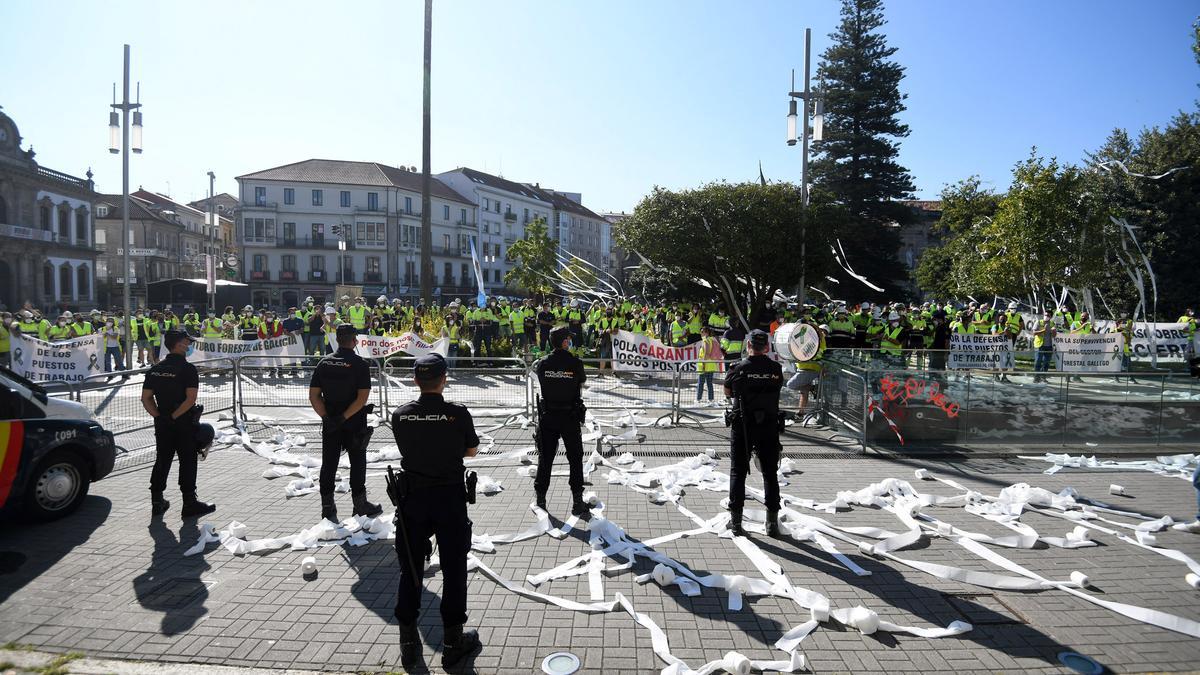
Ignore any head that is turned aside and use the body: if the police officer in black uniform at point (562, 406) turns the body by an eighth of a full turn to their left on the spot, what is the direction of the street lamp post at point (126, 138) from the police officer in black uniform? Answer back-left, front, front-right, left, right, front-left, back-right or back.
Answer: front

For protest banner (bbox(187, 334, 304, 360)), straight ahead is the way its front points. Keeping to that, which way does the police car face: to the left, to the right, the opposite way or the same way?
to the left

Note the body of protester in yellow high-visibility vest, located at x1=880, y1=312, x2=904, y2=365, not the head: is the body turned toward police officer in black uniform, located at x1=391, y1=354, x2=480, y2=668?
yes

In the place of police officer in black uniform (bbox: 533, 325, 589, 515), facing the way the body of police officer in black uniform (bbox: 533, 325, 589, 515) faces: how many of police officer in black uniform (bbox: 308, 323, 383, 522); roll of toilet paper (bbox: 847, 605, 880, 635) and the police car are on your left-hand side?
2

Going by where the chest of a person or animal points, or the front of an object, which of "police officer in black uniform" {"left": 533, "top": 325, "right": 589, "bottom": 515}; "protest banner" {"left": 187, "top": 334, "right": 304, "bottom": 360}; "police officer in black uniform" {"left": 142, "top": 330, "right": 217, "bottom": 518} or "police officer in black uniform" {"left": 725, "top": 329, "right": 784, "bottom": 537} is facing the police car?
the protest banner

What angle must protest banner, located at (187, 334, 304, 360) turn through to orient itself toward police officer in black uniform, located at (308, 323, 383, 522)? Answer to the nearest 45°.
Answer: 0° — it already faces them

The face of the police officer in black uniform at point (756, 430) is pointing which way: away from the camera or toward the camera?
away from the camera

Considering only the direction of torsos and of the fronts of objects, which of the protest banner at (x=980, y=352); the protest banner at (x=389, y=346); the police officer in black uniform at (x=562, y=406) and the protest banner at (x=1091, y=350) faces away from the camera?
the police officer in black uniform

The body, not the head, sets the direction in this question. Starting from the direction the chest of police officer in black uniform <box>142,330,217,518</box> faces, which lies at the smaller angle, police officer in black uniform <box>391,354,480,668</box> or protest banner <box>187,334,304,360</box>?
the protest banner

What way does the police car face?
to the viewer's right

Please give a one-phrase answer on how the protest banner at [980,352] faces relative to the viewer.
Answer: facing the viewer

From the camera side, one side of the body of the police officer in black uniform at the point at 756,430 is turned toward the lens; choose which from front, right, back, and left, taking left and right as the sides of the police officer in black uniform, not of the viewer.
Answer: back

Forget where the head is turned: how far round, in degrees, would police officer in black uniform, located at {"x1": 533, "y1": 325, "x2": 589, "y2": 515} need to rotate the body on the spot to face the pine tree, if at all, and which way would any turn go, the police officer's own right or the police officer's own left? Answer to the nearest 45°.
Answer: approximately 45° to the police officer's own right

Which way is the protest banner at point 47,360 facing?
toward the camera

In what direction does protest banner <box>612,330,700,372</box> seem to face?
toward the camera

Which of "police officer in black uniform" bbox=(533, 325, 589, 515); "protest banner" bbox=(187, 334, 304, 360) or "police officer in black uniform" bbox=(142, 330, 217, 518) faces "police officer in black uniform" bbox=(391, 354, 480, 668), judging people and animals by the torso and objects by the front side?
the protest banner

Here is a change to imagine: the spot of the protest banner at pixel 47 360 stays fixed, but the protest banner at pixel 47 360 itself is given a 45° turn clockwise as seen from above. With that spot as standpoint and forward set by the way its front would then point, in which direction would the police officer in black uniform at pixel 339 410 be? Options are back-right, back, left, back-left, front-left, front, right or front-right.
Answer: front-left
